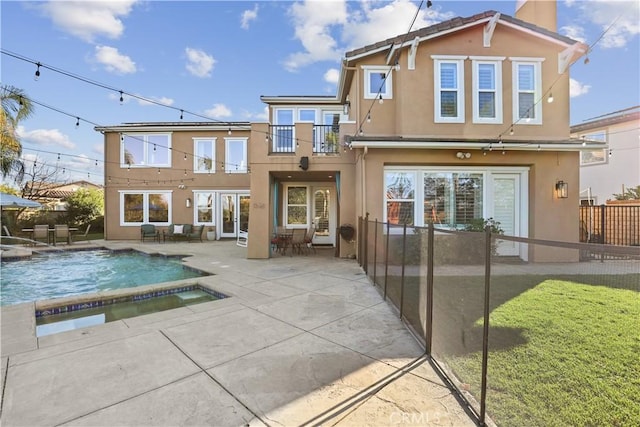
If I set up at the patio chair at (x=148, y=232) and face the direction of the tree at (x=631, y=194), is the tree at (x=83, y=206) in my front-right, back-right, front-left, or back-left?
back-left

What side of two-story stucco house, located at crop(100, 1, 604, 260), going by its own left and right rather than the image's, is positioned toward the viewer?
back

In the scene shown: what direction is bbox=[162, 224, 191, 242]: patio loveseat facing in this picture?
toward the camera
